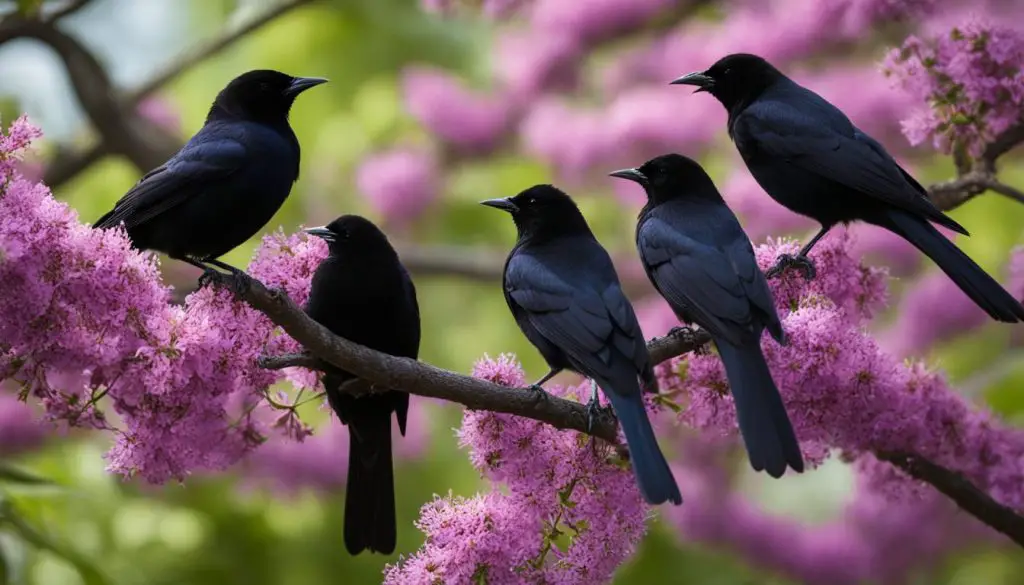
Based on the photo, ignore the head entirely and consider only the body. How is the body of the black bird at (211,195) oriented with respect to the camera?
to the viewer's right

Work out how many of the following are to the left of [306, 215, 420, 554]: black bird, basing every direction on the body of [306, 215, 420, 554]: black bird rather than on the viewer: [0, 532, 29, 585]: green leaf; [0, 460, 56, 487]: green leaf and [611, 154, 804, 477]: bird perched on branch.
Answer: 1

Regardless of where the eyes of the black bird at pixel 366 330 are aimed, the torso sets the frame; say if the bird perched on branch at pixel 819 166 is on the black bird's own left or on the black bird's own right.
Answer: on the black bird's own left

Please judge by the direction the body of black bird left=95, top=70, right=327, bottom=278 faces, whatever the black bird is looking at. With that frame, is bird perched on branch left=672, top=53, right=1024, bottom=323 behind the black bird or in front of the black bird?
in front

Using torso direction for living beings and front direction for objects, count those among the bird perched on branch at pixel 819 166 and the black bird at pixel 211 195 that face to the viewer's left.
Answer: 1

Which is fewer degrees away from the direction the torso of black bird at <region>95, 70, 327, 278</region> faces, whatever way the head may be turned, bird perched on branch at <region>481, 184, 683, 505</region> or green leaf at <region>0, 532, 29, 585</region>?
the bird perched on branch

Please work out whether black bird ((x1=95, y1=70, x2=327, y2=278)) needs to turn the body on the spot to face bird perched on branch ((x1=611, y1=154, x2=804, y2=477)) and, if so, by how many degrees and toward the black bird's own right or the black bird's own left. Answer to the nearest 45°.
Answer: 0° — it already faces it

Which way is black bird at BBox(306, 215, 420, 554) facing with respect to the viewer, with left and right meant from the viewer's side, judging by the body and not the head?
facing the viewer and to the left of the viewer

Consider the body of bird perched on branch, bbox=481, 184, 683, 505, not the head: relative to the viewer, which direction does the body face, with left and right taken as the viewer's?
facing away from the viewer and to the left of the viewer

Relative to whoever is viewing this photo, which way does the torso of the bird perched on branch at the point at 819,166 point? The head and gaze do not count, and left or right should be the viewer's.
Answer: facing to the left of the viewer

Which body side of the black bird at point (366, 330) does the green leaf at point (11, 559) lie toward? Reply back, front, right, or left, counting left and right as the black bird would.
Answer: right
